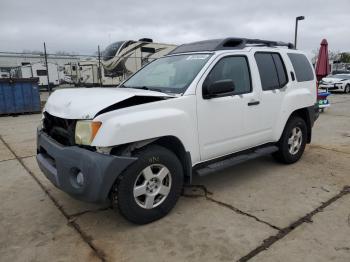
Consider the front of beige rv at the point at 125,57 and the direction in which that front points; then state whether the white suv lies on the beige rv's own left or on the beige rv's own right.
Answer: on the beige rv's own left

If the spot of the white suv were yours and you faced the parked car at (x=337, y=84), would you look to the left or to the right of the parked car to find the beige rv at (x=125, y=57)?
left

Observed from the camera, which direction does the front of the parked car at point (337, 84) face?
facing the viewer and to the left of the viewer

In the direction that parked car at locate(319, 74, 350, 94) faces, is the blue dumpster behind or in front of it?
in front

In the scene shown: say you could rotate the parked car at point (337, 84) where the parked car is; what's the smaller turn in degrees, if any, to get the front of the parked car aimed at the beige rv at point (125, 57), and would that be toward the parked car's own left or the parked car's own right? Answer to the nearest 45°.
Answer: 0° — it already faces it

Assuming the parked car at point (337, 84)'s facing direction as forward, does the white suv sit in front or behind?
in front

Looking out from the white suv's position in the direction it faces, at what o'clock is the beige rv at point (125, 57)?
The beige rv is roughly at 4 o'clock from the white suv.

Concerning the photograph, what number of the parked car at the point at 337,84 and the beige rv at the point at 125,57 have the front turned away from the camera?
0

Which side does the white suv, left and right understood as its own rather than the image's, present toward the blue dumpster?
right

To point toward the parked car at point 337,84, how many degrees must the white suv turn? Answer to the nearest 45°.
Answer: approximately 180°

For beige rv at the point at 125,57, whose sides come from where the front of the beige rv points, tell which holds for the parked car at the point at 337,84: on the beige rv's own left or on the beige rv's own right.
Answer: on the beige rv's own left
